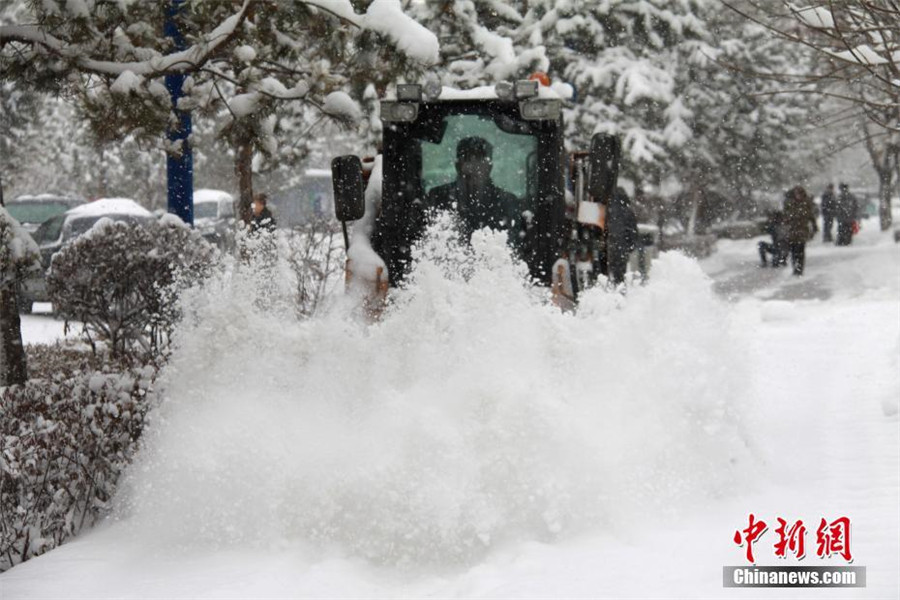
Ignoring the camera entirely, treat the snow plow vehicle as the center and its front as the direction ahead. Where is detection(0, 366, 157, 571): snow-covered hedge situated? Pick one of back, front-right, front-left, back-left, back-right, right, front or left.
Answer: front-right

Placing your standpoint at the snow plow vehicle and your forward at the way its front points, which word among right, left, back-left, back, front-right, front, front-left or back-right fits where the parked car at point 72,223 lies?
back-right

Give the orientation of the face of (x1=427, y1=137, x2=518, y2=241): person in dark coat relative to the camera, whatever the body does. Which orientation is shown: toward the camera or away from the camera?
toward the camera

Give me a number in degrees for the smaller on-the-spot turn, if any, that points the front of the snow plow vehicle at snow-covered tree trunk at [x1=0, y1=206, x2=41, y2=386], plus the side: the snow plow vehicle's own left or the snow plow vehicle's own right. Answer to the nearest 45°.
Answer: approximately 90° to the snow plow vehicle's own right

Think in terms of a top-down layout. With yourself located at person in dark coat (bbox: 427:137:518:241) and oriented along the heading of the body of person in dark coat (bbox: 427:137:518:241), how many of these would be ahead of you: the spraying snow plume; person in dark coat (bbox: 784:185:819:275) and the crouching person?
1

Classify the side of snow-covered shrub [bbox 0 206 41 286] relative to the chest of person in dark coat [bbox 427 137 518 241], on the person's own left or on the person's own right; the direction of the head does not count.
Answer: on the person's own right

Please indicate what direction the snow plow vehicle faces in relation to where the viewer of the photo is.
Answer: facing the viewer

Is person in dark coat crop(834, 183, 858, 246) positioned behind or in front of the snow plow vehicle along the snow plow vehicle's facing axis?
behind

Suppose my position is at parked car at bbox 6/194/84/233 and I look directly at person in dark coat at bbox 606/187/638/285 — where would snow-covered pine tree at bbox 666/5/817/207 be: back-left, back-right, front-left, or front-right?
front-left

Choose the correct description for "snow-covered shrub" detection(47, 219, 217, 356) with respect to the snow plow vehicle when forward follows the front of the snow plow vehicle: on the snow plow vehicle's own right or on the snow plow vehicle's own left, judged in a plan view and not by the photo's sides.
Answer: on the snow plow vehicle's own right

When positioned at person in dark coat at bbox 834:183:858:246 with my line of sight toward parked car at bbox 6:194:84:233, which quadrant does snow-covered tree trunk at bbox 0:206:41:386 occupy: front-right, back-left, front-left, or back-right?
front-left

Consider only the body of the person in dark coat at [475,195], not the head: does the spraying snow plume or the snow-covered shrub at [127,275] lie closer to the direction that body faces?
the spraying snow plume

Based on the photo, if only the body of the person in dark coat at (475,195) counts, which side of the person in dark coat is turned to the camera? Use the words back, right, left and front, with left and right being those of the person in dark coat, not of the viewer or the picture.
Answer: front
